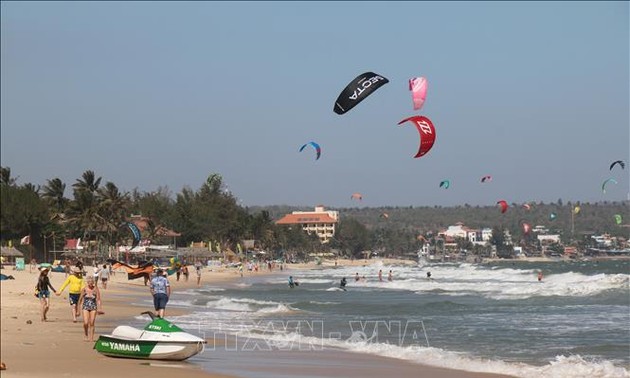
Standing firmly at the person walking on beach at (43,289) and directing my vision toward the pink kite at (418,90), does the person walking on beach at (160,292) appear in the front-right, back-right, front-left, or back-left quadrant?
front-right

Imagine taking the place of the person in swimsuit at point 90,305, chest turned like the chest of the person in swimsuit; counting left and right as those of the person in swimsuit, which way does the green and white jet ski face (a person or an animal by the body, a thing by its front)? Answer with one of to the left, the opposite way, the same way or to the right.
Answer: to the left

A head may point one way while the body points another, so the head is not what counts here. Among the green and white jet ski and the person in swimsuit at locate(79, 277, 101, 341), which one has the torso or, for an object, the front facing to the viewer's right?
the green and white jet ski

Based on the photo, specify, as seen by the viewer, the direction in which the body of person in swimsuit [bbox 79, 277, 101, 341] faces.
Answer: toward the camera

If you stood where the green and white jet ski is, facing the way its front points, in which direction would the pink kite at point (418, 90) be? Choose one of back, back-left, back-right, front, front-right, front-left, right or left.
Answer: front-left

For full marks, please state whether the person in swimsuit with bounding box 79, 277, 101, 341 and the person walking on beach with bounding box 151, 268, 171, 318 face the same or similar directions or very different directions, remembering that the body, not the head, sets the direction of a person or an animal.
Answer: very different directions

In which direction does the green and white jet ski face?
to the viewer's right

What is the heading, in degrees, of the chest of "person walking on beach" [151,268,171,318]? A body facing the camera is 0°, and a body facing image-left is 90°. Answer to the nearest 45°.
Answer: approximately 180°
